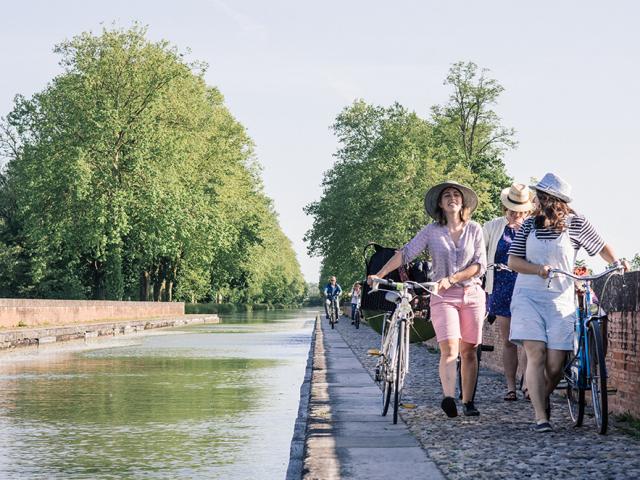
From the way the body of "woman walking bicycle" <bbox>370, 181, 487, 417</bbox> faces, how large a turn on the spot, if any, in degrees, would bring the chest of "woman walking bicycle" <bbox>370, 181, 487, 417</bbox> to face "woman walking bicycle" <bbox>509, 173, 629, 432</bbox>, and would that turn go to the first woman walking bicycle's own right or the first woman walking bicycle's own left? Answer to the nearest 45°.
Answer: approximately 45° to the first woman walking bicycle's own left

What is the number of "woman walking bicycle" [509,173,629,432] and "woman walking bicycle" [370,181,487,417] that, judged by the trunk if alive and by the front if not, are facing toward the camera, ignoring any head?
2

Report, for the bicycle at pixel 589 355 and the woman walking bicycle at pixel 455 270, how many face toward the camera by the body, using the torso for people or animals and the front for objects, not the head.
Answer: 2

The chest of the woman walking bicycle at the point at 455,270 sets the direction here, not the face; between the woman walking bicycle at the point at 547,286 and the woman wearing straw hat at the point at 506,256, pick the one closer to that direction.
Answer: the woman walking bicycle

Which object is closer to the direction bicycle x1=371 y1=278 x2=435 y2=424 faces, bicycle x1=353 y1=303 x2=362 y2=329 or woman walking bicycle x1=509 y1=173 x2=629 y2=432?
the woman walking bicycle

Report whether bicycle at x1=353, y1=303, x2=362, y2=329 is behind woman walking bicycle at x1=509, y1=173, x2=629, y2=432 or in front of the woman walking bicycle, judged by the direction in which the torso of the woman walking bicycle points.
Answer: behind

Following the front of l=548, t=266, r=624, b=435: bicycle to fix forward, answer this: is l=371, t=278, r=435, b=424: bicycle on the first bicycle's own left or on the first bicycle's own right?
on the first bicycle's own right

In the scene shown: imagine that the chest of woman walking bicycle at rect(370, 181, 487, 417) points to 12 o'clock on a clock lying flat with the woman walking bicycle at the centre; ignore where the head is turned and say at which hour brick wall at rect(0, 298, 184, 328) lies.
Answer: The brick wall is roughly at 5 o'clock from the woman walking bicycle.
